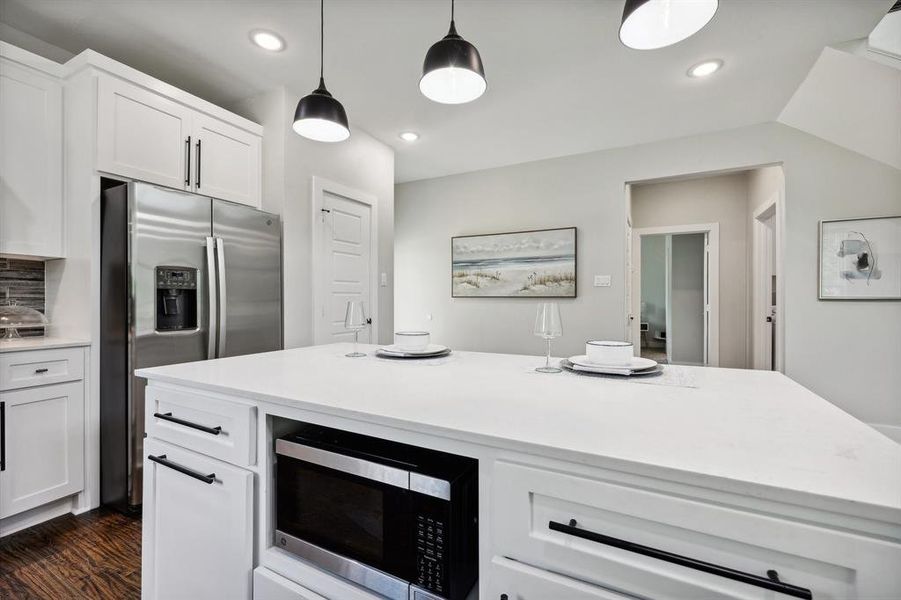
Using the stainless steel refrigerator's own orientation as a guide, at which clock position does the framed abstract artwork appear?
The framed abstract artwork is roughly at 11 o'clock from the stainless steel refrigerator.

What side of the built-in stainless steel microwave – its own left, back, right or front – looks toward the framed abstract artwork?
back

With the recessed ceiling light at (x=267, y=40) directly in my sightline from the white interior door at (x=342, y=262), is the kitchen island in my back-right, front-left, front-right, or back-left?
front-left

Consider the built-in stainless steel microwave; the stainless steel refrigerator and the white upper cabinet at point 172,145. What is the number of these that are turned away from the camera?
0

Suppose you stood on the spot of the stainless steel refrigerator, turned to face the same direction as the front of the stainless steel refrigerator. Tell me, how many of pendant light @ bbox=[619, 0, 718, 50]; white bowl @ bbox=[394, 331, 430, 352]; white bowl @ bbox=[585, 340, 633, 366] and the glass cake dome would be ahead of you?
3

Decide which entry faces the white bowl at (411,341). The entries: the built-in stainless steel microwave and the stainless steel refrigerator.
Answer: the stainless steel refrigerator

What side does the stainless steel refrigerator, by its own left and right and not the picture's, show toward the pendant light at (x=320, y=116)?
front

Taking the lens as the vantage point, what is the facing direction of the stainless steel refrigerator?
facing the viewer and to the right of the viewer

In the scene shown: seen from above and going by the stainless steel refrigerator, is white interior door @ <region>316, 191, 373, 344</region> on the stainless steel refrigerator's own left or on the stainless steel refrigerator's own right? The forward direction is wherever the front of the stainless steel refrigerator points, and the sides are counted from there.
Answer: on the stainless steel refrigerator's own left

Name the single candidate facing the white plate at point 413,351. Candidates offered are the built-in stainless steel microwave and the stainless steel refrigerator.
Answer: the stainless steel refrigerator

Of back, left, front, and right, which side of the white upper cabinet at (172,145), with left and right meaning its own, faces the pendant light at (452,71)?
front

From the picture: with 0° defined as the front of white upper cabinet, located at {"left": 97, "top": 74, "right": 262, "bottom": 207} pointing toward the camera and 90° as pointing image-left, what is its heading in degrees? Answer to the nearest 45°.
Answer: approximately 315°

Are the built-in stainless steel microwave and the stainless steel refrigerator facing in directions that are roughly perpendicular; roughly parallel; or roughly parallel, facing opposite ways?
roughly perpendicular

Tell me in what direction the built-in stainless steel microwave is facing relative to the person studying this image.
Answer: facing the viewer and to the left of the viewer

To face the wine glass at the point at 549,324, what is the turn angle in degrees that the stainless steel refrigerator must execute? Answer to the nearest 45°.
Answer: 0° — it already faces it
